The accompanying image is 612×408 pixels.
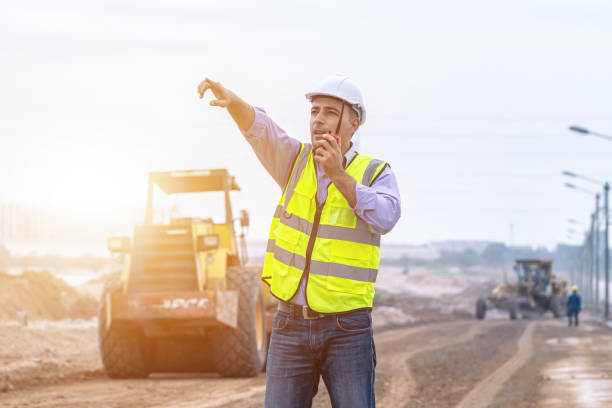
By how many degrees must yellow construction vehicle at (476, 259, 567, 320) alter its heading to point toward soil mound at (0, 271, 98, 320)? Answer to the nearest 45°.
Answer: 0° — it already faces it

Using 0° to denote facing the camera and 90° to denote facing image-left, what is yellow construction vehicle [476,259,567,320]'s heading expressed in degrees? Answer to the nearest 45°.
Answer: approximately 45°

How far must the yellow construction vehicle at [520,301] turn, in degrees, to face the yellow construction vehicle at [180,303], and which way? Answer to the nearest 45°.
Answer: approximately 45° to its left
